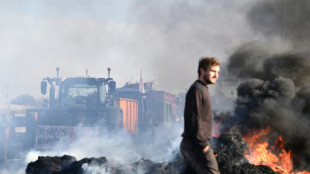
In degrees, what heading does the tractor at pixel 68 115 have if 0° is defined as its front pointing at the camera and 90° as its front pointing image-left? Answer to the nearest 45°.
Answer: approximately 45°

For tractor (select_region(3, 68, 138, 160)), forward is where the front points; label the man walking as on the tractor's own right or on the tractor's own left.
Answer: on the tractor's own left

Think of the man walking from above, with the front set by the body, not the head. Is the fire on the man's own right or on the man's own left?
on the man's own left

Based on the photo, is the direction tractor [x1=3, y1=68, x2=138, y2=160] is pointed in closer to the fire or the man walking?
the man walking

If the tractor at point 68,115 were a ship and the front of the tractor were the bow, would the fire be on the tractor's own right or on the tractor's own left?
on the tractor's own left
